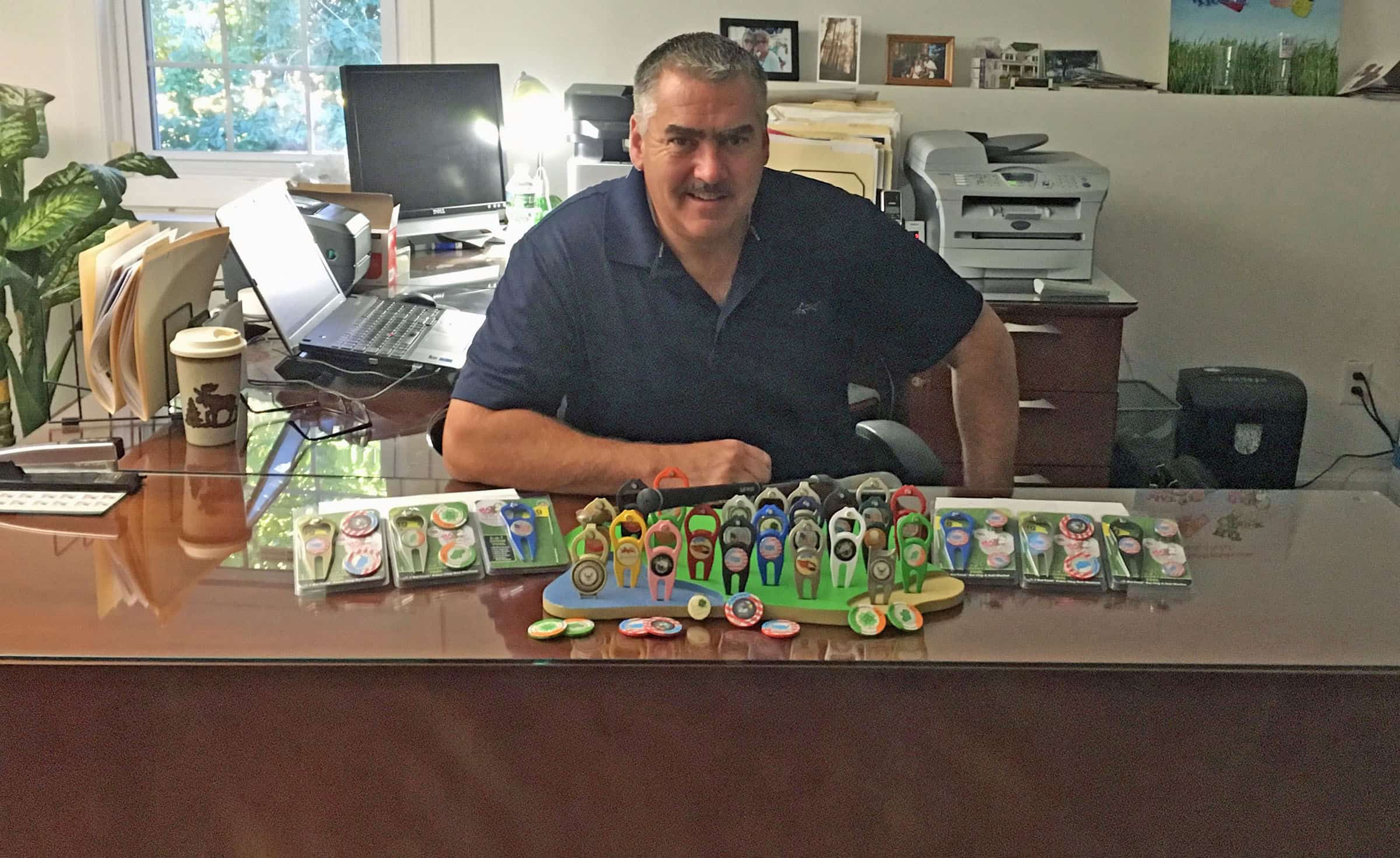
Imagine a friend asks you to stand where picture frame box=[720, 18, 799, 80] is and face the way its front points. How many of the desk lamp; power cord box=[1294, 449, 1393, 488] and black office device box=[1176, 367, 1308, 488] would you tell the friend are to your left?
2

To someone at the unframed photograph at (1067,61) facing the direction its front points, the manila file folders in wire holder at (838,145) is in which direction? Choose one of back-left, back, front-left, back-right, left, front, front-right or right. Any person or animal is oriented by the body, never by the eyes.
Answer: front-right

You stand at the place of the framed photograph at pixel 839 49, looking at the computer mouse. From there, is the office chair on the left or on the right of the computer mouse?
left

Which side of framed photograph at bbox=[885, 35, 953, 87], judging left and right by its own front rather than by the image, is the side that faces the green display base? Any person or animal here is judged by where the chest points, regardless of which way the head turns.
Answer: front

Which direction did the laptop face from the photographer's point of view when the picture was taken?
facing to the right of the viewer

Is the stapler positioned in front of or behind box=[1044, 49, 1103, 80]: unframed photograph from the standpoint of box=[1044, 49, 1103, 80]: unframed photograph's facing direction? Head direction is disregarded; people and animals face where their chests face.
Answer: in front

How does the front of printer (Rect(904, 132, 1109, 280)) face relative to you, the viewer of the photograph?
facing the viewer

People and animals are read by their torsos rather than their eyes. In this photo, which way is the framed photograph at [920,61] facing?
toward the camera

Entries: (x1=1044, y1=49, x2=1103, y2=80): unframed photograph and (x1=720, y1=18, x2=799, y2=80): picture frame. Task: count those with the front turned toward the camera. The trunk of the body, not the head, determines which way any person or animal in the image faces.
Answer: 2

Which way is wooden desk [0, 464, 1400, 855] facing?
away from the camera

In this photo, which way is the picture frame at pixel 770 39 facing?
toward the camera
